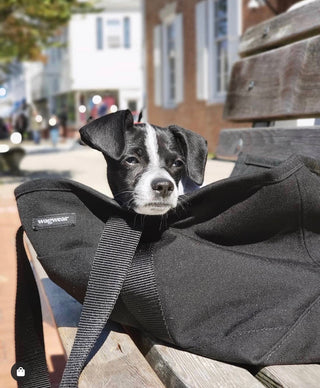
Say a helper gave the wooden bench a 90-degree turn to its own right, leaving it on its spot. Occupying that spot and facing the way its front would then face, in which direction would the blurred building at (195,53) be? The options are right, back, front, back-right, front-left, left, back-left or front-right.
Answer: front-right

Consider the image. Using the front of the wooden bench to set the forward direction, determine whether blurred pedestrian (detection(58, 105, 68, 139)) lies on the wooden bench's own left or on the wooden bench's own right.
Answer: on the wooden bench's own right

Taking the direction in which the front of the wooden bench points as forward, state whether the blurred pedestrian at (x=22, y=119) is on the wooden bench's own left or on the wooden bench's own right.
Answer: on the wooden bench's own right

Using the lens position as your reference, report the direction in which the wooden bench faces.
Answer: facing the viewer and to the left of the viewer

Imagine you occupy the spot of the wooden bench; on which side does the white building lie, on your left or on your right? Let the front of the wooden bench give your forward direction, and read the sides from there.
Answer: on your right
